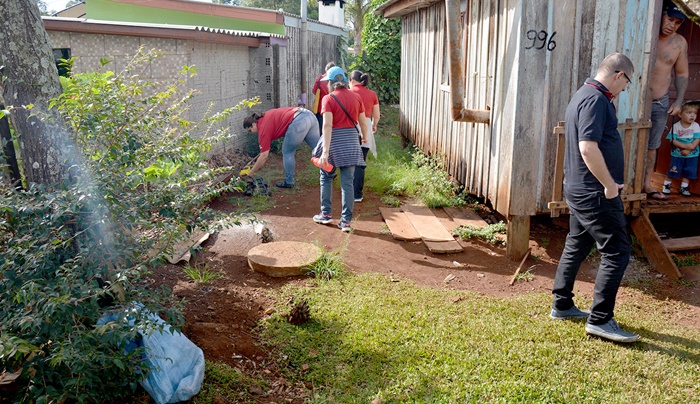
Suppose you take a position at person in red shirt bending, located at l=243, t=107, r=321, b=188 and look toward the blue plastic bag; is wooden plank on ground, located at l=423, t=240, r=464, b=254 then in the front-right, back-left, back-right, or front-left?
front-left

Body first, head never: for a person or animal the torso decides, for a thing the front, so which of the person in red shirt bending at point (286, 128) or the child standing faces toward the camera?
the child standing

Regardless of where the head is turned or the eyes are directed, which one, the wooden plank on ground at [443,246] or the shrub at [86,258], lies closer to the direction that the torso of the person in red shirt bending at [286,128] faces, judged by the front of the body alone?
the shrub

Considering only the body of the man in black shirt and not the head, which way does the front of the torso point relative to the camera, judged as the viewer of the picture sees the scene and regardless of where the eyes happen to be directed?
to the viewer's right

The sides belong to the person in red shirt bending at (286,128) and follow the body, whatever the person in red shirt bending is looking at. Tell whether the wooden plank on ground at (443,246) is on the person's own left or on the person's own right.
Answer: on the person's own left

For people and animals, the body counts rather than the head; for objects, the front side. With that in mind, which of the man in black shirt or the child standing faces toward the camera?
the child standing

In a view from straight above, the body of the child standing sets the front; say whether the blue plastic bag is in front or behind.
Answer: in front

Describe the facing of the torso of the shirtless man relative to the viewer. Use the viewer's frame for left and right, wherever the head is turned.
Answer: facing the viewer and to the left of the viewer

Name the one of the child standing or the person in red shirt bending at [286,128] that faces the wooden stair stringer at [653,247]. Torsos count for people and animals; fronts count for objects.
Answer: the child standing

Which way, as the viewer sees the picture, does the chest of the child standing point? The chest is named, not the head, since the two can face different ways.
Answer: toward the camera

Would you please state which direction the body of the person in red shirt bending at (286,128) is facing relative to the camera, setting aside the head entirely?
to the viewer's left

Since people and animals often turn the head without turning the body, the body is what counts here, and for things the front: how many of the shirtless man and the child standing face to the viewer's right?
0

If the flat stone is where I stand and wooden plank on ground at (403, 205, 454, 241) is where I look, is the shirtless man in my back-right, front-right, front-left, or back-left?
front-right

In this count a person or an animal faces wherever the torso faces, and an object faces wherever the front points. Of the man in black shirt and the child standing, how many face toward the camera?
1
